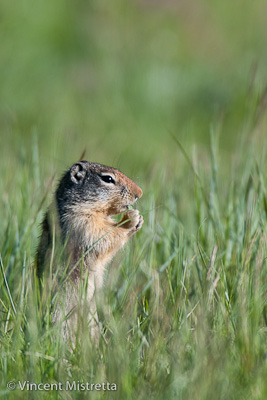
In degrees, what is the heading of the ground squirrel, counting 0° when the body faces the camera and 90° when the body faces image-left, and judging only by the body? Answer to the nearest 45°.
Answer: approximately 270°
